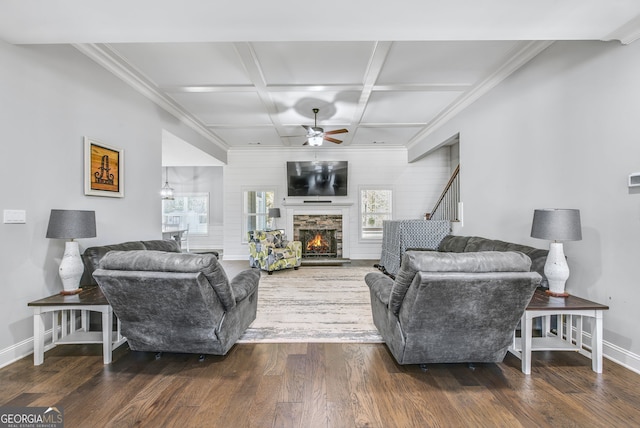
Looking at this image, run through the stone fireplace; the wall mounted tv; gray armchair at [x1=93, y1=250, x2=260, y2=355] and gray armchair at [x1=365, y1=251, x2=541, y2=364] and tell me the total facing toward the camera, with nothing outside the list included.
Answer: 2

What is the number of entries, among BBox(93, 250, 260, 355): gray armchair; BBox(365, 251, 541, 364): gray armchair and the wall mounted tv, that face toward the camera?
1

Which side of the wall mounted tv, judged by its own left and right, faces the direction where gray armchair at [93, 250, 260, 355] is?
front

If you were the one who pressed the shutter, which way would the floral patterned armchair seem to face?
facing the viewer and to the right of the viewer

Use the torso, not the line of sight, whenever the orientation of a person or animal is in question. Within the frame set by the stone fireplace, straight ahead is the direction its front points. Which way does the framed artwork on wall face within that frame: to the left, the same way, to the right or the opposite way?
to the left

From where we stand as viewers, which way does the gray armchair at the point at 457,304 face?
facing away from the viewer and to the left of the viewer

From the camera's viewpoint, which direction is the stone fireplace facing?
toward the camera

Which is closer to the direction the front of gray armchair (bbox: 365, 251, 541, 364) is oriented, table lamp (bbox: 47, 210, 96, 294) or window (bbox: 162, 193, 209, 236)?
the window

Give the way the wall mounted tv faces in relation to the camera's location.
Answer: facing the viewer

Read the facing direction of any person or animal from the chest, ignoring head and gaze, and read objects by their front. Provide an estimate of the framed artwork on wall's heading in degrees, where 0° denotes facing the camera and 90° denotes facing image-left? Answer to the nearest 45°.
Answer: approximately 315°

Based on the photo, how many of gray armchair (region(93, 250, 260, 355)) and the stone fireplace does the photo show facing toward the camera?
1

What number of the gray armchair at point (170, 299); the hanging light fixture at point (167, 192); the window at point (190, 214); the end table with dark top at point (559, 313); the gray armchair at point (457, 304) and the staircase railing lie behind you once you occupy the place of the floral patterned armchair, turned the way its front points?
2

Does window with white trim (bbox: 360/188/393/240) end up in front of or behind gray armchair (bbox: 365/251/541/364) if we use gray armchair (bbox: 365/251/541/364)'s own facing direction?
in front

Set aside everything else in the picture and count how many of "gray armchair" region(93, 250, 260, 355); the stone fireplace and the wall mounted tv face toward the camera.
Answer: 2

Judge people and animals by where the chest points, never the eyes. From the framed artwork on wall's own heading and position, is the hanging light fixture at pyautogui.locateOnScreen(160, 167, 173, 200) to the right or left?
on its left

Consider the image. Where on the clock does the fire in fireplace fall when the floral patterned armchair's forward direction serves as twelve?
The fire in fireplace is roughly at 9 o'clock from the floral patterned armchair.

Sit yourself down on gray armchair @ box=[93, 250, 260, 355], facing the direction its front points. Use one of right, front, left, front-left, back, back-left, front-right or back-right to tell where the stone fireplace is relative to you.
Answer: front
